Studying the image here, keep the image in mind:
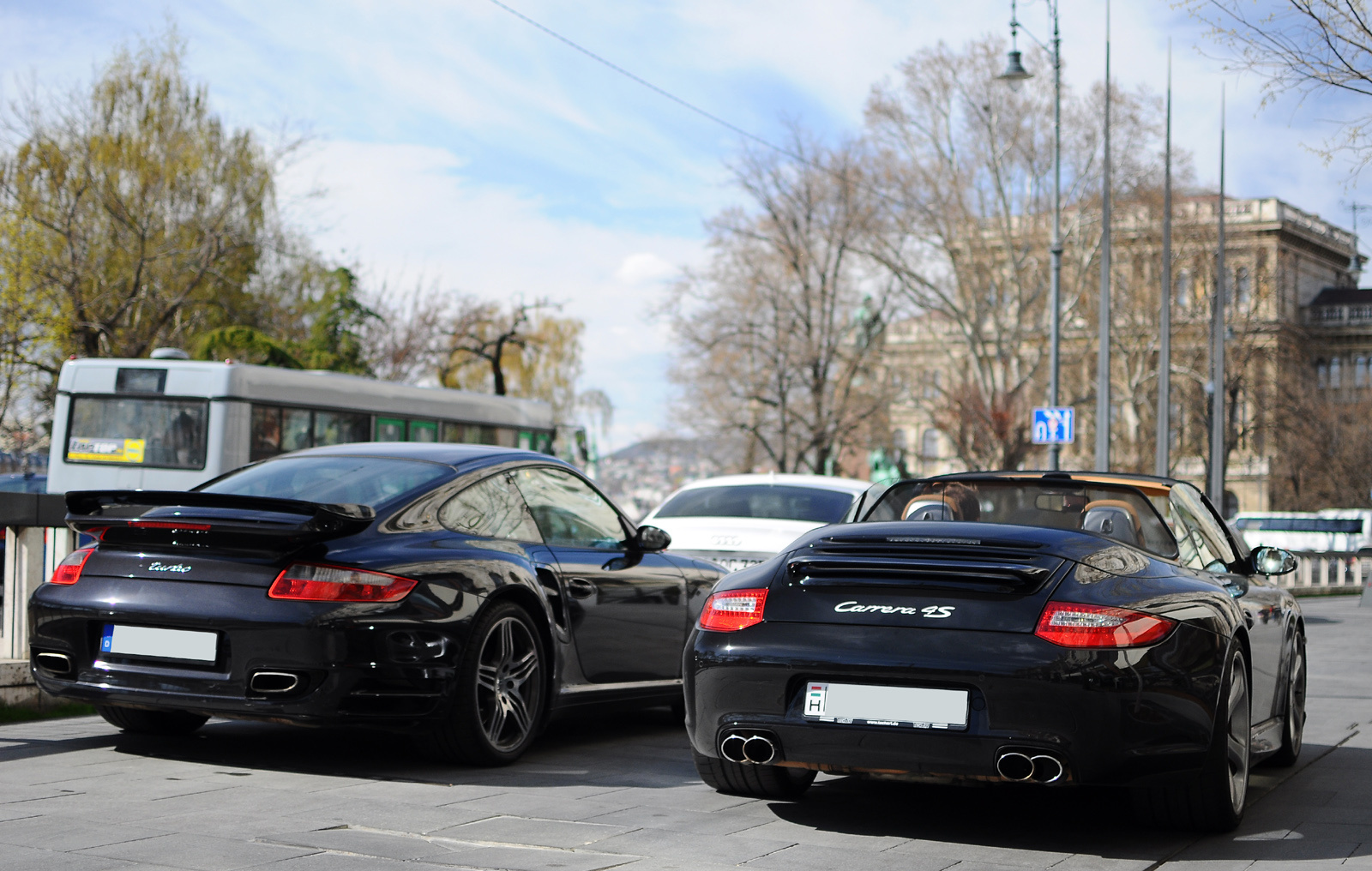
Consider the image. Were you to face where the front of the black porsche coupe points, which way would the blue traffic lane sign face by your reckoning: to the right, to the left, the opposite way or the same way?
the opposite way

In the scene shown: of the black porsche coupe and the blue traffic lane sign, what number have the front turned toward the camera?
1

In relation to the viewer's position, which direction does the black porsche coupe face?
facing away from the viewer and to the right of the viewer

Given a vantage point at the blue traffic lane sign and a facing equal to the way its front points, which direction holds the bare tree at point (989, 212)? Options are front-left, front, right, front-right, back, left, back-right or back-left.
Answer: back

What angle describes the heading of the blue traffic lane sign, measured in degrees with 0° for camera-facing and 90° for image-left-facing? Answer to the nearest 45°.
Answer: approximately 0°

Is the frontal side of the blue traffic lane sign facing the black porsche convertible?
yes

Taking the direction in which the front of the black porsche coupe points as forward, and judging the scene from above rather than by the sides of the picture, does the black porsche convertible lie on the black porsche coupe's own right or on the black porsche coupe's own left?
on the black porsche coupe's own right

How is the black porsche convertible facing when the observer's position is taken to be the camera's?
facing away from the viewer and to the right of the viewer

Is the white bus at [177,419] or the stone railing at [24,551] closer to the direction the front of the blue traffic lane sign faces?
the stone railing
